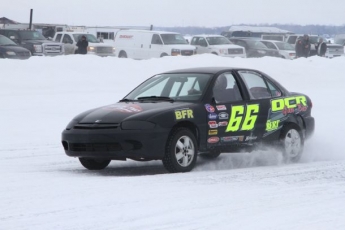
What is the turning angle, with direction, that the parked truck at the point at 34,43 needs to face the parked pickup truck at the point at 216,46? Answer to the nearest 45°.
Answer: approximately 45° to its left

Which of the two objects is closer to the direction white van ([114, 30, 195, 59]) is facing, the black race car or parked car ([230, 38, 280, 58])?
the black race car

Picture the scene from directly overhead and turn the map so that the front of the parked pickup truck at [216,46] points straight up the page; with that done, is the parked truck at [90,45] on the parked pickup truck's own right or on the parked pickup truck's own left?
on the parked pickup truck's own right

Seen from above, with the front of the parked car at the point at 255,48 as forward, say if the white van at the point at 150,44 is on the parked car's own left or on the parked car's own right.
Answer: on the parked car's own right

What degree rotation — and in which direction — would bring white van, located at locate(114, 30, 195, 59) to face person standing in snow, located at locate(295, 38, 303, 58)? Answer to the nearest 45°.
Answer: approximately 45° to its left

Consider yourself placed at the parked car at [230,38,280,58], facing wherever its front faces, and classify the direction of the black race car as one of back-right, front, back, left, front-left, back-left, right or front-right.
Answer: front-right

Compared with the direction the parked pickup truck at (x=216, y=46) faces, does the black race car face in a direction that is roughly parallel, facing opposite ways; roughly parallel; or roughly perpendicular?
roughly perpendicular

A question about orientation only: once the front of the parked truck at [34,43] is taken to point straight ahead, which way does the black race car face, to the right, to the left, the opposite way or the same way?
to the right
